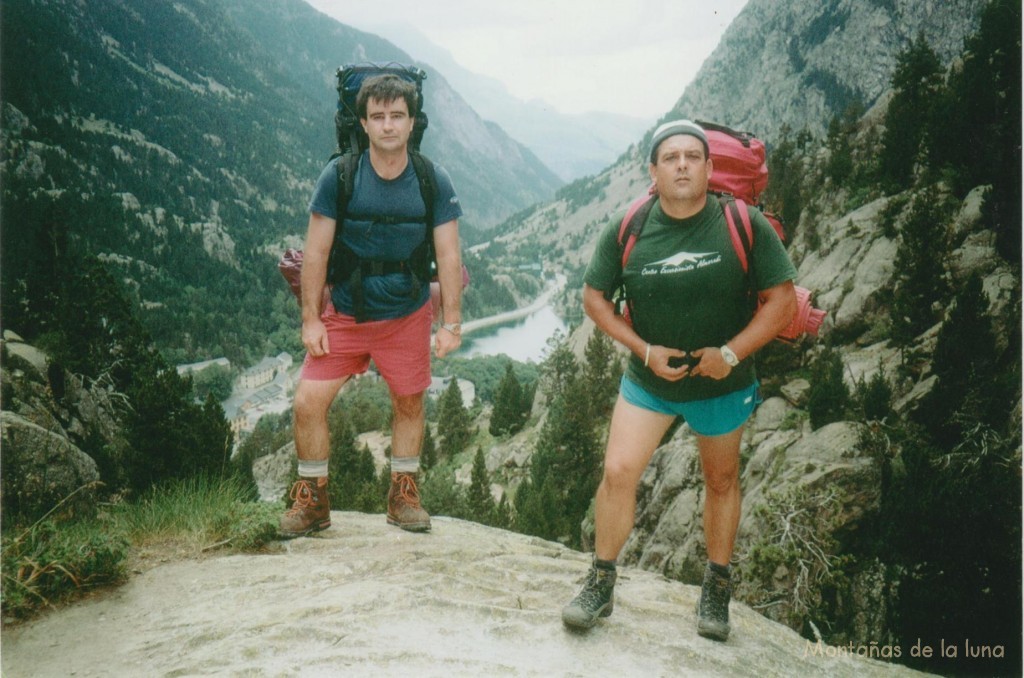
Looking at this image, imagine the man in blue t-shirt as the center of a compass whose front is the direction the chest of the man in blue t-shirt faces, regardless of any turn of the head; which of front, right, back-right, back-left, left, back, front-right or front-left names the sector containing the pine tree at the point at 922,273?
back-left

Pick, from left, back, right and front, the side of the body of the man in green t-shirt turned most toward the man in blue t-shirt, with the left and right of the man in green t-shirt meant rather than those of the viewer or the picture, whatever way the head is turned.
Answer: right

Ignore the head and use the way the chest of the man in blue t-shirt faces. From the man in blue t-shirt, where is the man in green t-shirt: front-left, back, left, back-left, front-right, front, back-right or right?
front-left

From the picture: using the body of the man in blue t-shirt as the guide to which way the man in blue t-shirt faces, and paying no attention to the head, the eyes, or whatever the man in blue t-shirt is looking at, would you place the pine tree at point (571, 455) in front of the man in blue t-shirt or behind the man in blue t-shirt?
behind

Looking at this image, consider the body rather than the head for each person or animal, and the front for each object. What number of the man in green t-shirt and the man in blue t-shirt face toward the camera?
2

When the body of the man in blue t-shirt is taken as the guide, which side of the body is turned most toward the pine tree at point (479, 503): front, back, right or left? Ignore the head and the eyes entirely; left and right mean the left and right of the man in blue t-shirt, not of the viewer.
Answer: back

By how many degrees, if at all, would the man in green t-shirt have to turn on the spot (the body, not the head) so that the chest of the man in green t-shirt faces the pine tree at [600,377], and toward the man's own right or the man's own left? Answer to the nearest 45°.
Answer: approximately 180°

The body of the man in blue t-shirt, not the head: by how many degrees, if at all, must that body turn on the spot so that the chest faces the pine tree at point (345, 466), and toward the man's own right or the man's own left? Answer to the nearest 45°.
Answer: approximately 180°
